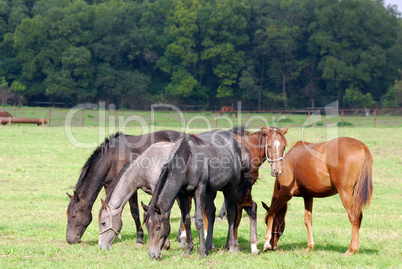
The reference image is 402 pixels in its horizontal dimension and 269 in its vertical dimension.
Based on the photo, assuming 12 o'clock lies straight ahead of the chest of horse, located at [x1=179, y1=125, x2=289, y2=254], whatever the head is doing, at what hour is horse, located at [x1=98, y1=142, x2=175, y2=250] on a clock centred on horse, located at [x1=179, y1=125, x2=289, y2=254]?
horse, located at [x1=98, y1=142, x2=175, y2=250] is roughly at 4 o'clock from horse, located at [x1=179, y1=125, x2=289, y2=254].

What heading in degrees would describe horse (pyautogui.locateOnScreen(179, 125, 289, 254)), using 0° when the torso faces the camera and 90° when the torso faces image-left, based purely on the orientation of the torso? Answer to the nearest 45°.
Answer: approximately 315°

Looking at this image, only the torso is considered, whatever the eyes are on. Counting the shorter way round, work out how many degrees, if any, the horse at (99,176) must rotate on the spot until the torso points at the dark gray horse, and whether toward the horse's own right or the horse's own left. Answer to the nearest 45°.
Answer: approximately 135° to the horse's own left

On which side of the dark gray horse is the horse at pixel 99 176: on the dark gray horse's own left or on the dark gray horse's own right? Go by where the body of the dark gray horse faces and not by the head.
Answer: on the dark gray horse's own right

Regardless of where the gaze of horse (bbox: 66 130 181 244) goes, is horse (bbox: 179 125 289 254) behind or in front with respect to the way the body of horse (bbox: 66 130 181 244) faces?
behind

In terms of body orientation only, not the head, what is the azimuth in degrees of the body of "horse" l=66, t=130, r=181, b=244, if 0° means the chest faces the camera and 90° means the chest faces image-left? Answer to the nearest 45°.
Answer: approximately 90°

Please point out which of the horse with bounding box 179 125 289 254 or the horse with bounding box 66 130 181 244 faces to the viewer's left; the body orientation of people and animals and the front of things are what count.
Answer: the horse with bounding box 66 130 181 244

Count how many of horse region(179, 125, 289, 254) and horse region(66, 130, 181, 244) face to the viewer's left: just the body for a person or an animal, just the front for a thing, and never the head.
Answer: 1
